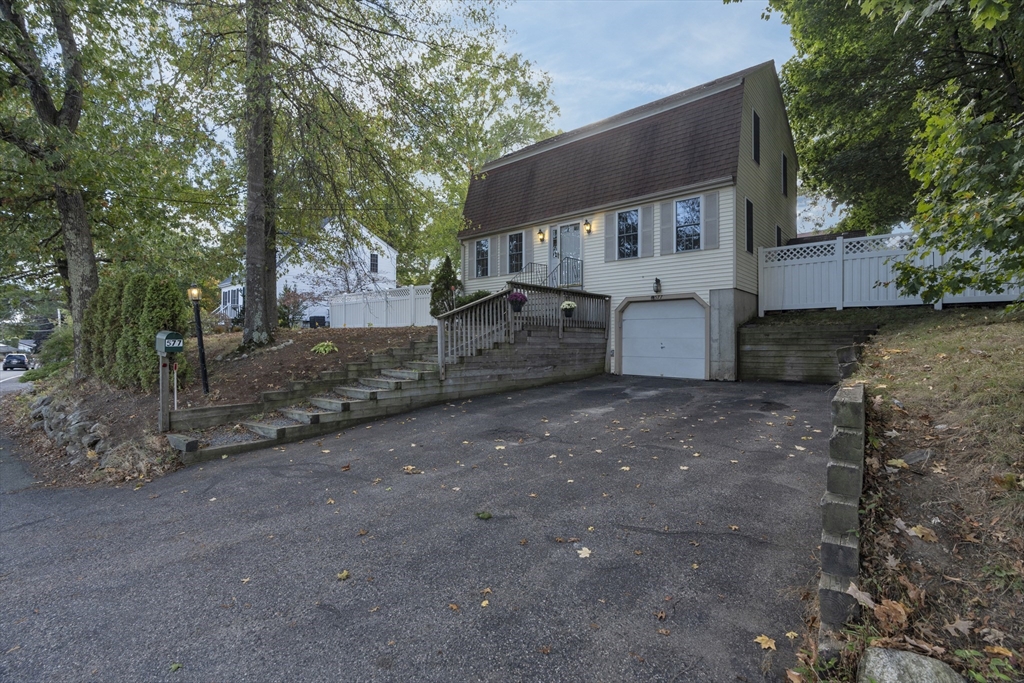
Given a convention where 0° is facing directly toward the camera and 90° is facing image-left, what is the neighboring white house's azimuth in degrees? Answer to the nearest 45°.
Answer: approximately 45°

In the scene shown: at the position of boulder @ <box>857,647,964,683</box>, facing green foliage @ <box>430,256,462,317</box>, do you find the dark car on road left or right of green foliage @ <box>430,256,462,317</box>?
left

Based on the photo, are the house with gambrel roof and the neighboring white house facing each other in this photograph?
no

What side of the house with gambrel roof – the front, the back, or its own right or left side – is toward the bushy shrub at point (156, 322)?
front

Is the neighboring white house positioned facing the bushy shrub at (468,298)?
no

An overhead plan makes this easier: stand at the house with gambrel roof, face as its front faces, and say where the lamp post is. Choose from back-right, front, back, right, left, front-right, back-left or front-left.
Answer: front

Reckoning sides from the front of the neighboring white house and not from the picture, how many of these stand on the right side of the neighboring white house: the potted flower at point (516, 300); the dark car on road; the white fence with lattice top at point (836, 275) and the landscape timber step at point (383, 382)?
1

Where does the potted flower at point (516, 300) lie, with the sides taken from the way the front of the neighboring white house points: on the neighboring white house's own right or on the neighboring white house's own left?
on the neighboring white house's own left

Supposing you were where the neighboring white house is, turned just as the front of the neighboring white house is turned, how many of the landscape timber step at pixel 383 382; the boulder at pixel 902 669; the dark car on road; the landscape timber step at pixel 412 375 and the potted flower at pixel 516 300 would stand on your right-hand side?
1

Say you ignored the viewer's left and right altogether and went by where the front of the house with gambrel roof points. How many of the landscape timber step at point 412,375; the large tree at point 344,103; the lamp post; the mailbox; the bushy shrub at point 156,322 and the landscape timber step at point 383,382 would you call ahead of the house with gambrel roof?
6

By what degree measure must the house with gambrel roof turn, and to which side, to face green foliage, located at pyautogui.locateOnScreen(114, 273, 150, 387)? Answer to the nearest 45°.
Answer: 0° — it already faces it

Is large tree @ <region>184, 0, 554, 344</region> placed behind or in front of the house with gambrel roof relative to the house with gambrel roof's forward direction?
in front

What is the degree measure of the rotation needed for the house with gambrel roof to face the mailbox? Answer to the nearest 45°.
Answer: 0° — it already faces it

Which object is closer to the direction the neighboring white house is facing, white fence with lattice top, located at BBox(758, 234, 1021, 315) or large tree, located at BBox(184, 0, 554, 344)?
the large tree

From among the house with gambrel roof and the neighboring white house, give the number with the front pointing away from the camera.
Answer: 0

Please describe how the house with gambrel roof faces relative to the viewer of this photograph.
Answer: facing the viewer and to the left of the viewer

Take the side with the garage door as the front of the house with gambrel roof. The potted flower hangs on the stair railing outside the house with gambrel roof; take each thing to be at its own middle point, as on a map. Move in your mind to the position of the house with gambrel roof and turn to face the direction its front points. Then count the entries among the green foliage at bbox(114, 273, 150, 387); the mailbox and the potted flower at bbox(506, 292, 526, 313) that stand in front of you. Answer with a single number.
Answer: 3

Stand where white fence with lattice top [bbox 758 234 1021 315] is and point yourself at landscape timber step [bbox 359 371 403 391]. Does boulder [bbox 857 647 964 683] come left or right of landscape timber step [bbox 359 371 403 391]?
left
